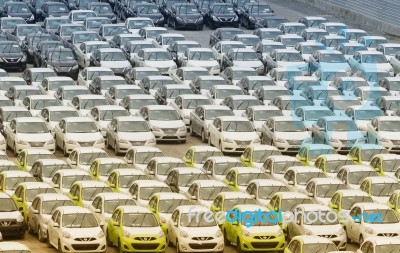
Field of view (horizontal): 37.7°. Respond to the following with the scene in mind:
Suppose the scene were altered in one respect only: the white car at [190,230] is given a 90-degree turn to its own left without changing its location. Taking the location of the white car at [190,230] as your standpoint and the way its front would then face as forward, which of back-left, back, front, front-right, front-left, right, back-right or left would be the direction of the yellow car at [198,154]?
front-left

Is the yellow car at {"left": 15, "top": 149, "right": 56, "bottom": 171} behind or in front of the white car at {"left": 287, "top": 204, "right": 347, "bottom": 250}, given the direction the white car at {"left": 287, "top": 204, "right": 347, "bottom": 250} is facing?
behind

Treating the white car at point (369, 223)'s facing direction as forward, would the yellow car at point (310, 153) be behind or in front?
behind

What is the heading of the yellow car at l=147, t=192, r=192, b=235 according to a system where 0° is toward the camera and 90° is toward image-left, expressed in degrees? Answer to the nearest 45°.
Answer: approximately 315°

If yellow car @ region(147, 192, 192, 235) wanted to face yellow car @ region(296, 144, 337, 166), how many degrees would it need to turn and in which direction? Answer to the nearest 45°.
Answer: approximately 90° to its left

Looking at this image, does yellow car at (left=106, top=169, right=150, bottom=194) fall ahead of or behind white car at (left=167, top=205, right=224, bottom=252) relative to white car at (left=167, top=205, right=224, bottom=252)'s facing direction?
behind

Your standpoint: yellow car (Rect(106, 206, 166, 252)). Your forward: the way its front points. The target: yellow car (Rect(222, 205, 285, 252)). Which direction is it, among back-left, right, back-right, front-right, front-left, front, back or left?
front-left

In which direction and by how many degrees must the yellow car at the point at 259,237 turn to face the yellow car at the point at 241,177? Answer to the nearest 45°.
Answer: approximately 135° to its left
